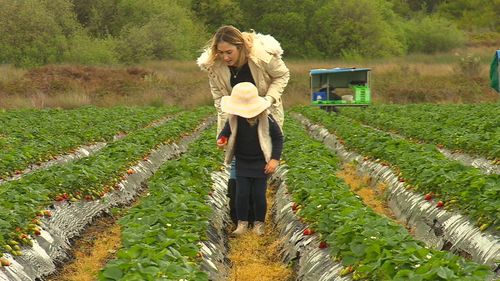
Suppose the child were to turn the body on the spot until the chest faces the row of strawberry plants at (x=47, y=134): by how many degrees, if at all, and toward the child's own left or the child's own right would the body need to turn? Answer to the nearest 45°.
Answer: approximately 135° to the child's own right

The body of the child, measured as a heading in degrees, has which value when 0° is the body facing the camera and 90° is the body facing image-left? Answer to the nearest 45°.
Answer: approximately 0°

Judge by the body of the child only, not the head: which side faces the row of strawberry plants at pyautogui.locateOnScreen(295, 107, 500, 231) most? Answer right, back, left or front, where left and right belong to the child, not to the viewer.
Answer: left

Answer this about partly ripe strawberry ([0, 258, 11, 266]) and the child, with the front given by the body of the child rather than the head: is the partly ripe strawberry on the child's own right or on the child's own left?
on the child's own right

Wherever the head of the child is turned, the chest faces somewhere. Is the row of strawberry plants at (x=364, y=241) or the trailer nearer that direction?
the row of strawberry plants

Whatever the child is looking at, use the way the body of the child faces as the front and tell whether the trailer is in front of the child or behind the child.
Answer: behind

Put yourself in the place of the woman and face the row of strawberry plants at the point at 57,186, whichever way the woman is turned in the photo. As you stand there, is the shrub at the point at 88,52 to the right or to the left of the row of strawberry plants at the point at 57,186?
right
